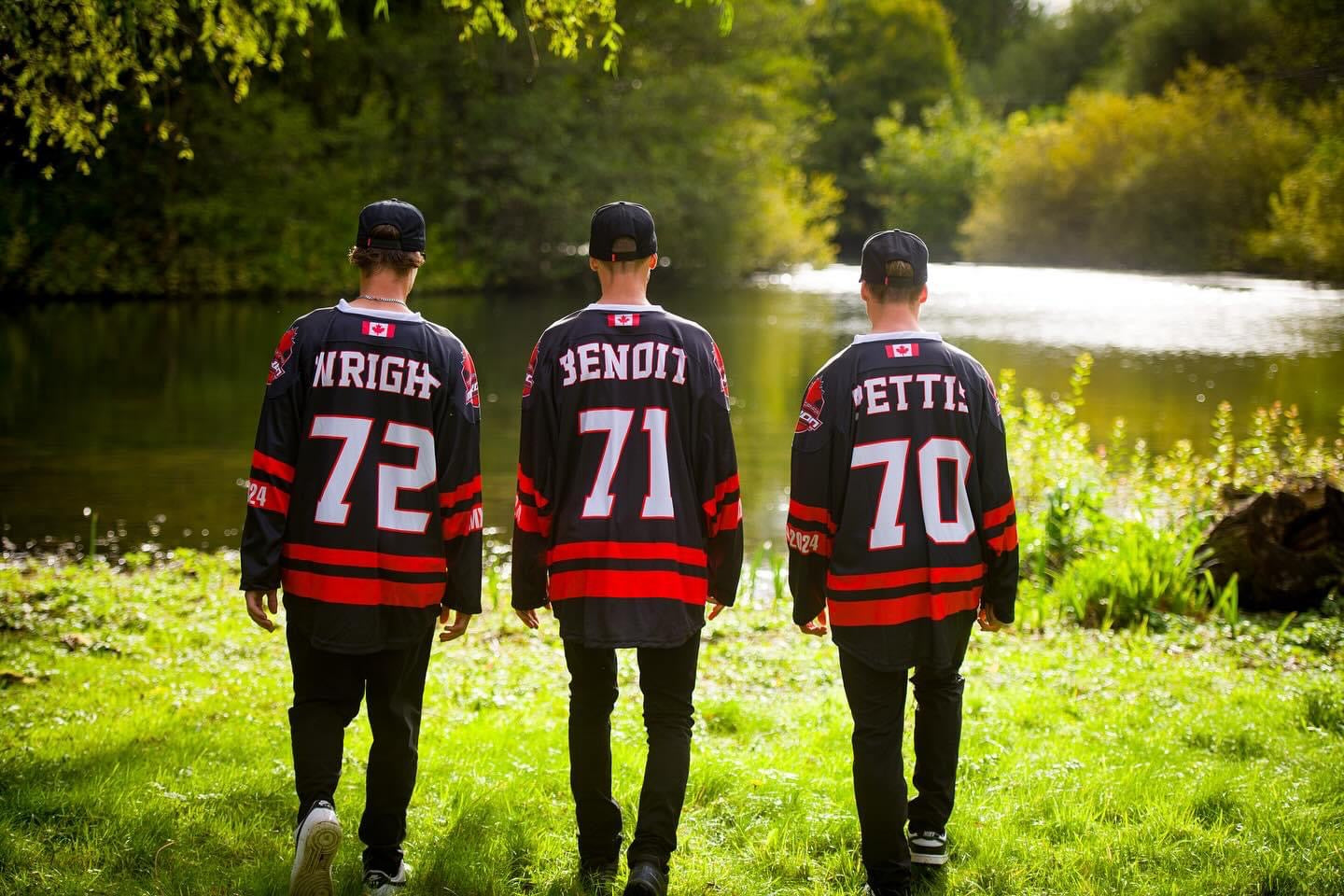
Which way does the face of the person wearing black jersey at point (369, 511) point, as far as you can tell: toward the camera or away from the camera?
away from the camera

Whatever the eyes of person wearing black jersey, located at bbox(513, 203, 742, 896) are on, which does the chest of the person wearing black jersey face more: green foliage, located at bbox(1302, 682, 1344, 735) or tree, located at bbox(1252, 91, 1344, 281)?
the tree

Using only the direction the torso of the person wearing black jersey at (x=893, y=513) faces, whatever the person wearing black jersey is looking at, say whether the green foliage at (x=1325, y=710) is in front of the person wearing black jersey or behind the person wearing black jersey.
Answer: in front

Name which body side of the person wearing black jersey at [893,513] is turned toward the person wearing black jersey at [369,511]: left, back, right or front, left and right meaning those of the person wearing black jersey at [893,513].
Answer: left

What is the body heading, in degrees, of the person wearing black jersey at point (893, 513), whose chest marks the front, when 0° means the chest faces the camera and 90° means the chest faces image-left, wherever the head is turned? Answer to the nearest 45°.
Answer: approximately 180°

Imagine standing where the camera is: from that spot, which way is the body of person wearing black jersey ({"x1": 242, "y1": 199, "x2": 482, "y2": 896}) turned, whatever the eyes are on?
away from the camera

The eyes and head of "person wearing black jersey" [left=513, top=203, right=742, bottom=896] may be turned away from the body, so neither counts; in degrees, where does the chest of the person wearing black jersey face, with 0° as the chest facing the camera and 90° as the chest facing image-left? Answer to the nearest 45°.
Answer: approximately 180°

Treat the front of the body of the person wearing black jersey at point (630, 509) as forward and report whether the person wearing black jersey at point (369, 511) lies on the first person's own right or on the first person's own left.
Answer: on the first person's own left

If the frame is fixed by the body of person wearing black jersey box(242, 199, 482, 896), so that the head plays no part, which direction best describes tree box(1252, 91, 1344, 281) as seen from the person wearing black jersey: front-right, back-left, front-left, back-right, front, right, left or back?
front-right

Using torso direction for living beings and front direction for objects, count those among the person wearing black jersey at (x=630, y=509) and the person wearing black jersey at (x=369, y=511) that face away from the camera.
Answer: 2
